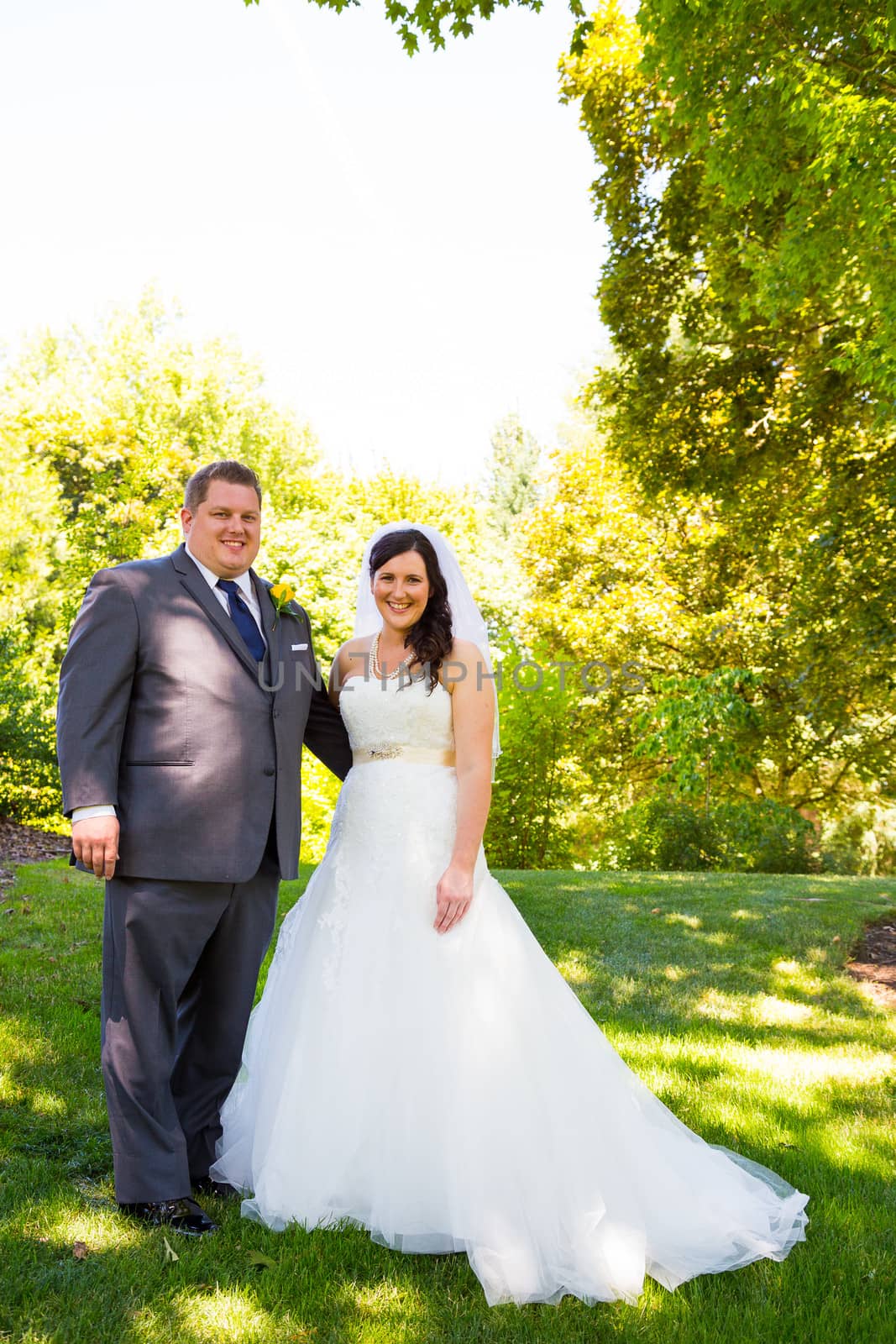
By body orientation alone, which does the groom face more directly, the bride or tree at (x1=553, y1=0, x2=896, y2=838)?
the bride

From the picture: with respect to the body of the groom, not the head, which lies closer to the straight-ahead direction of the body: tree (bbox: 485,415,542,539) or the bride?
the bride

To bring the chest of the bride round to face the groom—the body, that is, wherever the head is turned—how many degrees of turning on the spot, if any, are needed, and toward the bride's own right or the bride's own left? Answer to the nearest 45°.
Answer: approximately 45° to the bride's own right

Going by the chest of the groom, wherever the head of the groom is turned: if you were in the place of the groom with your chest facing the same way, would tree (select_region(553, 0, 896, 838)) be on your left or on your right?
on your left

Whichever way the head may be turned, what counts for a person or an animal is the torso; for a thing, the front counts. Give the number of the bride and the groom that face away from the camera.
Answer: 0

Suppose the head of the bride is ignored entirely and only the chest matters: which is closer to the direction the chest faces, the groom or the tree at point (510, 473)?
the groom

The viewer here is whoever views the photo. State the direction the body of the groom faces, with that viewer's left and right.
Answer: facing the viewer and to the right of the viewer

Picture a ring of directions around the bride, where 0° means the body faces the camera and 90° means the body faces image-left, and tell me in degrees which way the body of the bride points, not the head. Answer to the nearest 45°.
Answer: approximately 45°
